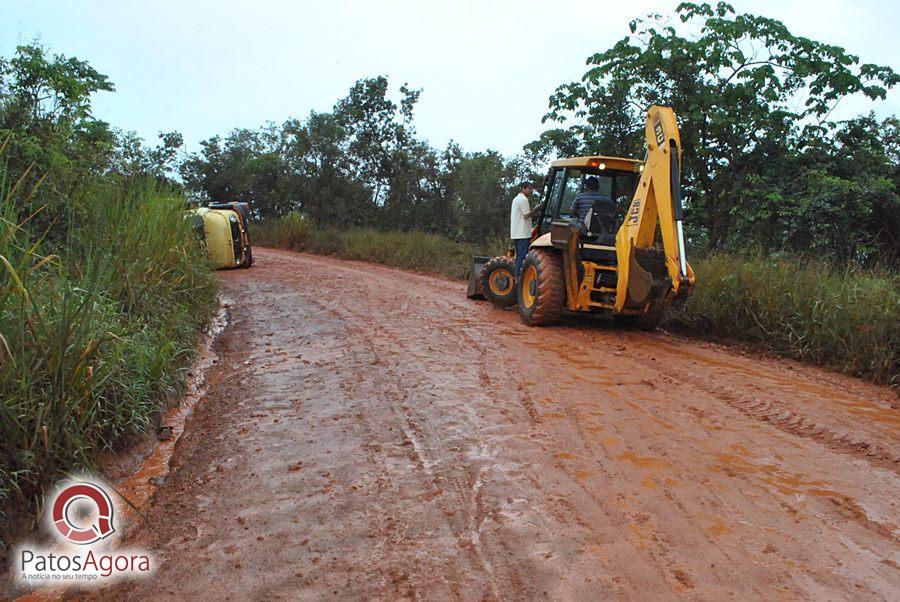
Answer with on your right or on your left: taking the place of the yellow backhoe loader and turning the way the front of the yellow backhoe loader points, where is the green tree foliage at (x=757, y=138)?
on your right

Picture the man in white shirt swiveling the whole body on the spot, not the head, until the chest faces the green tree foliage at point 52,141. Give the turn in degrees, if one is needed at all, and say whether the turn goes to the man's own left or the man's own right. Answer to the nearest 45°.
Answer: approximately 135° to the man's own right

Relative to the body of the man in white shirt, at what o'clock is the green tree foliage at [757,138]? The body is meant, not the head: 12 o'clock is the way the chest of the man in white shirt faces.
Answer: The green tree foliage is roughly at 11 o'clock from the man in white shirt.

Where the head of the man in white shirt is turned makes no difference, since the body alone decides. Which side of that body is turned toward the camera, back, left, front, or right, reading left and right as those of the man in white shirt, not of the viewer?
right

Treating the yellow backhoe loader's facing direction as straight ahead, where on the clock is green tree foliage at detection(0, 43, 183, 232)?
The green tree foliage is roughly at 10 o'clock from the yellow backhoe loader.

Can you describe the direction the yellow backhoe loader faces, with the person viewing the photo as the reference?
facing away from the viewer and to the left of the viewer

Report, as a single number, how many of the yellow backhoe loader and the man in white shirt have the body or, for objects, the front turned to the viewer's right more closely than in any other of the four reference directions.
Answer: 1
